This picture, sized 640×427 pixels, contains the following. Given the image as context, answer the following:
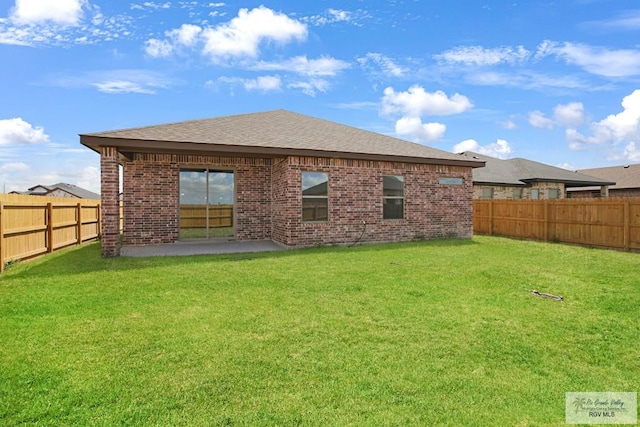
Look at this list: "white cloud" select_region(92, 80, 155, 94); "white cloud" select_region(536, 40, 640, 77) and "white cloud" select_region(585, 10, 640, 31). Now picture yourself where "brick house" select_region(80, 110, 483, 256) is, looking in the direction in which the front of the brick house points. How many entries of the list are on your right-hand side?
2

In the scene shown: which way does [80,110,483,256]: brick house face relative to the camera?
away from the camera

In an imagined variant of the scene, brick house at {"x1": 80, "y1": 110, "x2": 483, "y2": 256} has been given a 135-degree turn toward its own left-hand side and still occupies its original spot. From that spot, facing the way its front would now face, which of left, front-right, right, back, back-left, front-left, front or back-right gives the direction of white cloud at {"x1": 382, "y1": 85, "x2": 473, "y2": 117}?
back

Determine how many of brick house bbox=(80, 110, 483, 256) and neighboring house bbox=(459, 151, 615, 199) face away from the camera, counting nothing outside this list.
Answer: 2

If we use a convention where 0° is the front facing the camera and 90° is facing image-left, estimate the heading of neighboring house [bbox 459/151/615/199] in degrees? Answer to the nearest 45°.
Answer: approximately 180°

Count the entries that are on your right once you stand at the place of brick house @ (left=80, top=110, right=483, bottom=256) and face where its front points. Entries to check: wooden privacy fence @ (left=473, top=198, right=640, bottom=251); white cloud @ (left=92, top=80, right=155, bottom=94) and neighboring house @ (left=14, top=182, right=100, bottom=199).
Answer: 1

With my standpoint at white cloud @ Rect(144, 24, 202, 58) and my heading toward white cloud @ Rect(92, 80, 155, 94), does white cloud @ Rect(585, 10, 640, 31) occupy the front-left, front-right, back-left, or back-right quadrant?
back-right
